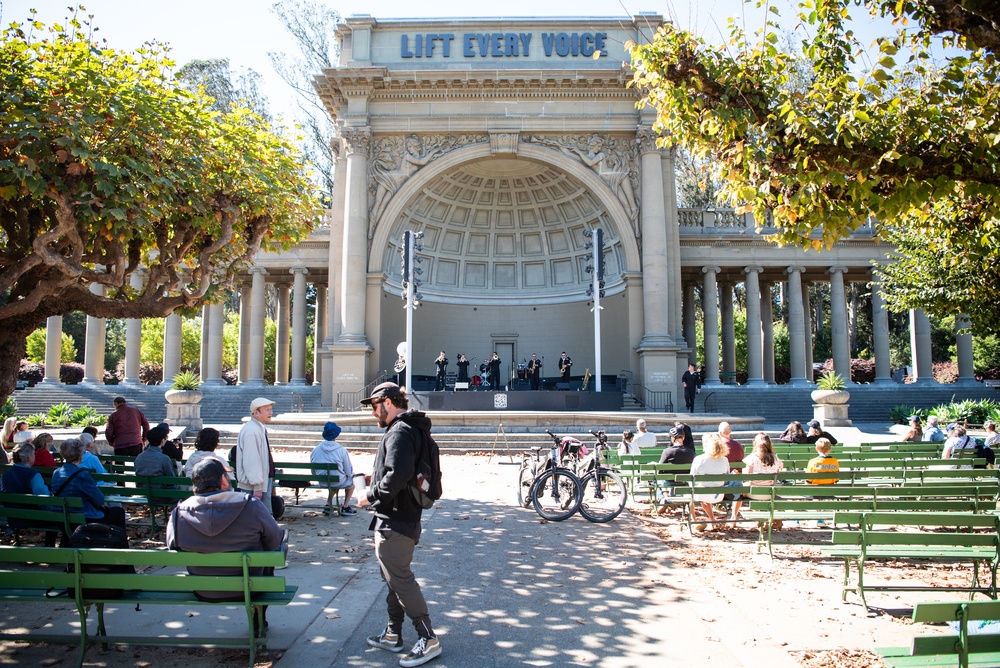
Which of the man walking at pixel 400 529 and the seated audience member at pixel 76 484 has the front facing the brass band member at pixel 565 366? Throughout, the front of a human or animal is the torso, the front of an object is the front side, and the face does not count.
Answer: the seated audience member

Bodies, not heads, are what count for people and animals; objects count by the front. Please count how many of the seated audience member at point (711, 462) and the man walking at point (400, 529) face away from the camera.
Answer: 1

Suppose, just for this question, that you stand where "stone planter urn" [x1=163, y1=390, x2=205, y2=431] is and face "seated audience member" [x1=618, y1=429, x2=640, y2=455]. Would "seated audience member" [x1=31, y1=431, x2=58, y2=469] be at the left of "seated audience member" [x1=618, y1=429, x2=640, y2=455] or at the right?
right

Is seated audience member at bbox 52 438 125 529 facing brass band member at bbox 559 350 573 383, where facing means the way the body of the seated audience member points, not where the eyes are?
yes

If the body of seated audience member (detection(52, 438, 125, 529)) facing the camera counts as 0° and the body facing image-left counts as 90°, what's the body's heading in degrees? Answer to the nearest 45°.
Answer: approximately 225°

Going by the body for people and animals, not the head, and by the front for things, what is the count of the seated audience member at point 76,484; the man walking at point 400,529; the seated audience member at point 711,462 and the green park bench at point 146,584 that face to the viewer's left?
1

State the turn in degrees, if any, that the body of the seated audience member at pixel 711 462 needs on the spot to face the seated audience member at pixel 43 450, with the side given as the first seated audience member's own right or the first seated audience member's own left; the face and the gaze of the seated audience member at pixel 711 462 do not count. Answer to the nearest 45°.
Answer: approximately 90° to the first seated audience member's own left

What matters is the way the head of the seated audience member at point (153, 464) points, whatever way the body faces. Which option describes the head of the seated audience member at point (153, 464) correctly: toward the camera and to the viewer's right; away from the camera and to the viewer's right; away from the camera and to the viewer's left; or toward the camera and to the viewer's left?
away from the camera and to the viewer's right

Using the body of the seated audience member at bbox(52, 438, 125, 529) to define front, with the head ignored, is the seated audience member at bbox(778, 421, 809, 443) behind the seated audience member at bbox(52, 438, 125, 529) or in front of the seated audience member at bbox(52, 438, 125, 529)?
in front

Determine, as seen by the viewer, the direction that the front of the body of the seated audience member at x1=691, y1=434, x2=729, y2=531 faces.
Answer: away from the camera

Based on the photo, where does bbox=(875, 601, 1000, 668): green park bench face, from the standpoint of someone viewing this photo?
facing away from the viewer and to the left of the viewer

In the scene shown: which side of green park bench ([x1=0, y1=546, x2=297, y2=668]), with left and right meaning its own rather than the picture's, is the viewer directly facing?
back

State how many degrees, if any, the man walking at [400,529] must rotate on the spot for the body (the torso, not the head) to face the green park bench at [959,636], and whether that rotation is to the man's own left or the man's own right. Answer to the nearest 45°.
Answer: approximately 135° to the man's own left

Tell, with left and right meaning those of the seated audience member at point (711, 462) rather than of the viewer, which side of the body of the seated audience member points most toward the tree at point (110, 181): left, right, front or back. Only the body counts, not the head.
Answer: left

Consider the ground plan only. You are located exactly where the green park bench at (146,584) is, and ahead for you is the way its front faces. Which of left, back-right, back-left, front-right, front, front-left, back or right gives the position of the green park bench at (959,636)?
back-right

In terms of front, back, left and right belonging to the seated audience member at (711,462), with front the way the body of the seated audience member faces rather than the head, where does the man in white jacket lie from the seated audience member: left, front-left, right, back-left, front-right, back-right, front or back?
back-left

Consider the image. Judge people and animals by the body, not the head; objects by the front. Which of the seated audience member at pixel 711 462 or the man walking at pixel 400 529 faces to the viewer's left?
the man walking
